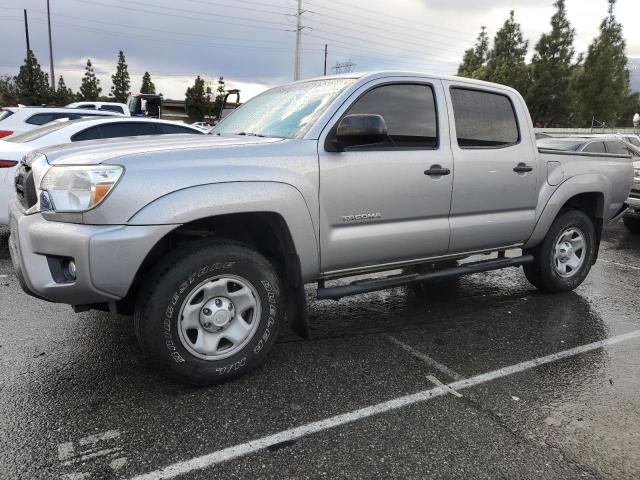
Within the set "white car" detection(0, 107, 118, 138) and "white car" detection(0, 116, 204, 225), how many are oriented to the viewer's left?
0

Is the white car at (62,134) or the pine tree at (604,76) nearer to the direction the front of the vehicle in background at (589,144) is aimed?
the white car

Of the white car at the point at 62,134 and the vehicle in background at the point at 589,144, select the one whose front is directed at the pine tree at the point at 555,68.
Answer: the white car

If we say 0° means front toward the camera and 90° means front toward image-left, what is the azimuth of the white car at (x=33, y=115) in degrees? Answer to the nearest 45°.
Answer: approximately 225°

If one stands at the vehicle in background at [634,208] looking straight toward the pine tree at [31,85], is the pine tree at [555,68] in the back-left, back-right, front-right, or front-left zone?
front-right

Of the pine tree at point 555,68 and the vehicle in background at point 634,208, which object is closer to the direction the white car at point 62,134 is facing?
the pine tree

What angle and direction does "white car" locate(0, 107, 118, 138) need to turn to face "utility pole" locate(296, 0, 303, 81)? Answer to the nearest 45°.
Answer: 0° — it already faces it

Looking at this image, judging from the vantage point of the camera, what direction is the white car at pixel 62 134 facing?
facing away from the viewer and to the right of the viewer

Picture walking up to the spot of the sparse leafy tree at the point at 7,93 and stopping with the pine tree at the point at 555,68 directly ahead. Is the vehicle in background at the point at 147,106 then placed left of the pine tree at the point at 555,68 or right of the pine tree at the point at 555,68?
right

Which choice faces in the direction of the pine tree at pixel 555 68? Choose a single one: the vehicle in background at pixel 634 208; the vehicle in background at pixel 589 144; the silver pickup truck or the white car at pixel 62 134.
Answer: the white car

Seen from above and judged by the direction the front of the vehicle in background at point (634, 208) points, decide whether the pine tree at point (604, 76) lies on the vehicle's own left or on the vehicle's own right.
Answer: on the vehicle's own right

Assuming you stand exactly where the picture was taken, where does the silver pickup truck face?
facing the viewer and to the left of the viewer

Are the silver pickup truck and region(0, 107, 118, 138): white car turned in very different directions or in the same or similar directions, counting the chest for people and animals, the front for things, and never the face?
very different directions

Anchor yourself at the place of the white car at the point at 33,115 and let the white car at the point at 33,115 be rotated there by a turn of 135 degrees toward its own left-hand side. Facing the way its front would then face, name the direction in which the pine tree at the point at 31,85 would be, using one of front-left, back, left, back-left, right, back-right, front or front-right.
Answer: right

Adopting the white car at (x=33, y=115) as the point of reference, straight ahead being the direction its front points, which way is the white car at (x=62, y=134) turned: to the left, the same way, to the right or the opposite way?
the same way
